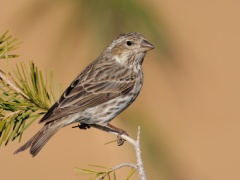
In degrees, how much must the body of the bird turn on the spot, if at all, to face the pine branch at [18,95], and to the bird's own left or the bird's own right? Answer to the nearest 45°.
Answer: approximately 135° to the bird's own right

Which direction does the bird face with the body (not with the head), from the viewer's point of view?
to the viewer's right

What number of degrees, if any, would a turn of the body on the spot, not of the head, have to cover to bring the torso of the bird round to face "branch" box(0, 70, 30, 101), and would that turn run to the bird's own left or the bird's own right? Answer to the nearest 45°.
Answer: approximately 135° to the bird's own right
